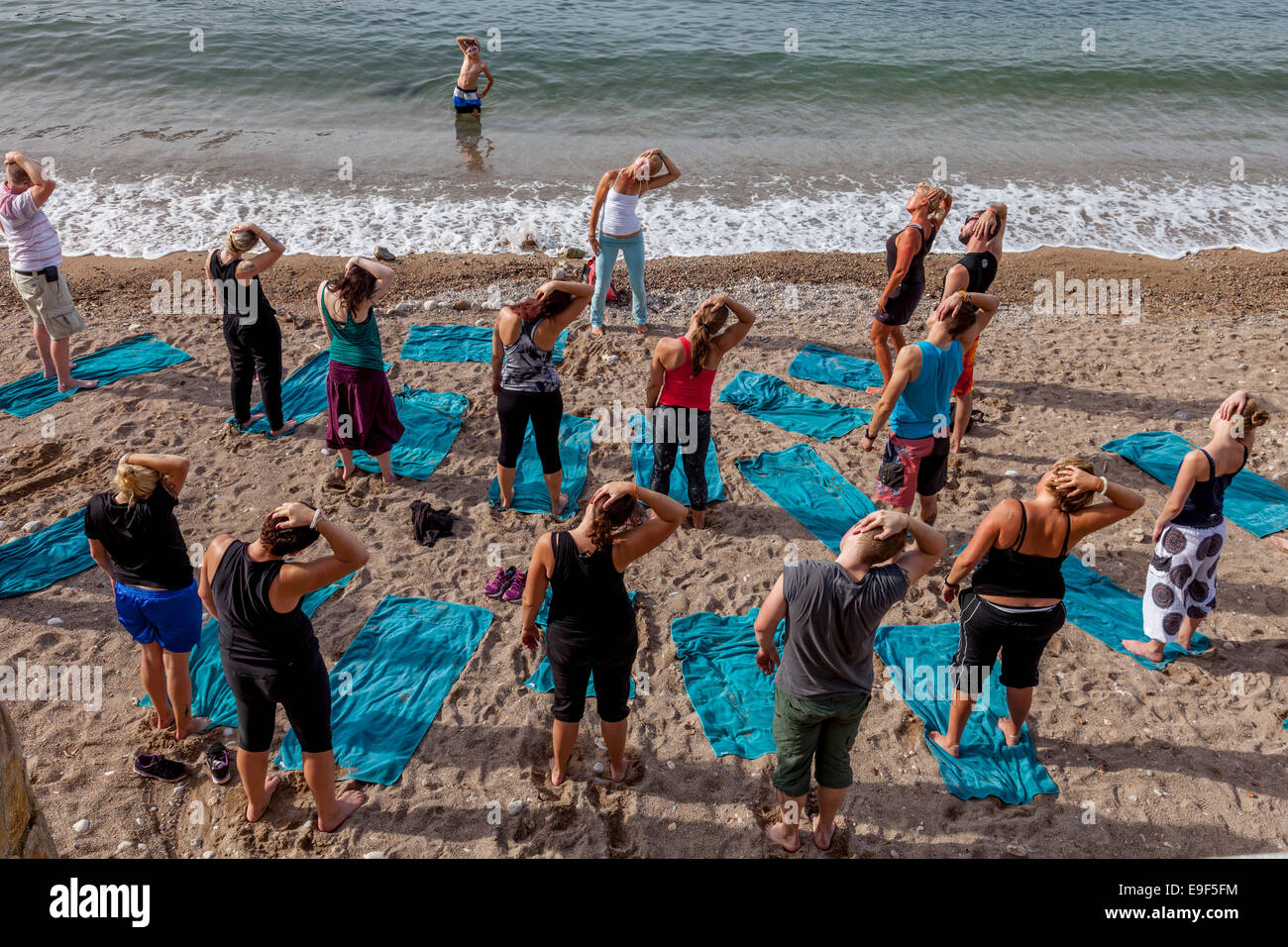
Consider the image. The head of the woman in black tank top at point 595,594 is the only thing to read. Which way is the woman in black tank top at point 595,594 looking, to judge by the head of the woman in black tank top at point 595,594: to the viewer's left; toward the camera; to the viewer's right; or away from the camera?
away from the camera

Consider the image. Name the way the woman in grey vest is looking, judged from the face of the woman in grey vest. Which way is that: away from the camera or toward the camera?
away from the camera

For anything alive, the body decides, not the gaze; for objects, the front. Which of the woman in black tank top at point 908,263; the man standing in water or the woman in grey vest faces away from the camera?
the woman in grey vest

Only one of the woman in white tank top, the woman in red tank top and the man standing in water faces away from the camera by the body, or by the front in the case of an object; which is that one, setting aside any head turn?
the woman in red tank top

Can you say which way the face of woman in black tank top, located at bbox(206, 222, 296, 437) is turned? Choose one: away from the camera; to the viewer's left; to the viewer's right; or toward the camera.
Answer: away from the camera

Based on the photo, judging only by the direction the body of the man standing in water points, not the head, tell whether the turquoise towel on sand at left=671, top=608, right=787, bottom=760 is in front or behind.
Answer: in front

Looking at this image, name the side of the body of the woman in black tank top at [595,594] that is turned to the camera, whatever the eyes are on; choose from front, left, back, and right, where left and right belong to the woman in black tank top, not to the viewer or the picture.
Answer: back

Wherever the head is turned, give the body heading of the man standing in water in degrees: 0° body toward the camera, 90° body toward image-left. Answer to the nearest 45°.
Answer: approximately 0°

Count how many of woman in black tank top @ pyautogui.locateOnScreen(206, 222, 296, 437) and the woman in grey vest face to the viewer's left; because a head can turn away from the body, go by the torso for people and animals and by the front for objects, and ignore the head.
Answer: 0

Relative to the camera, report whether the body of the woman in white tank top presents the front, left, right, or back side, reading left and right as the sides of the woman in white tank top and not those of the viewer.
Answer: front

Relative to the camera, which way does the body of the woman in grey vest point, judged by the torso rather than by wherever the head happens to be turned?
away from the camera

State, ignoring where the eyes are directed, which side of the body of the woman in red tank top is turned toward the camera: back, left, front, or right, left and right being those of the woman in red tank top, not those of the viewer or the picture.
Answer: back
